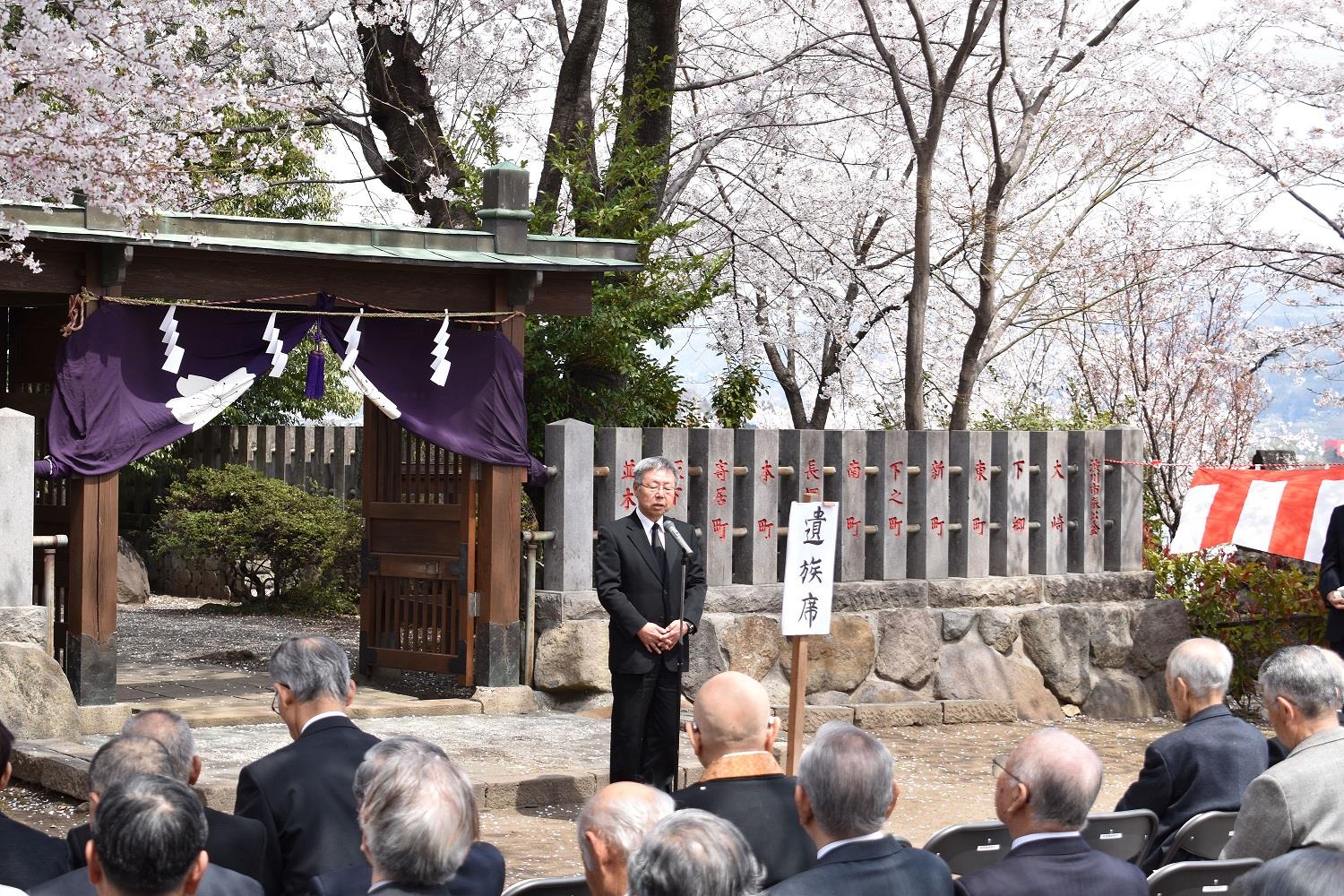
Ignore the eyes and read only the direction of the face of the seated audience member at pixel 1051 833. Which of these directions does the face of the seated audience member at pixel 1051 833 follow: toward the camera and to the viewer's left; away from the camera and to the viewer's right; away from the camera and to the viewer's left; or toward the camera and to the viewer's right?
away from the camera and to the viewer's left

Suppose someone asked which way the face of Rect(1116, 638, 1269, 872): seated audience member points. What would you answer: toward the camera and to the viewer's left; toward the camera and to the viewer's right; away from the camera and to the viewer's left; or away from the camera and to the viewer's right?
away from the camera and to the viewer's left

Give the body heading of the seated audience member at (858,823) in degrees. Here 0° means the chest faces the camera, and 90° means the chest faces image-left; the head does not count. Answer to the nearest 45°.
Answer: approximately 180°

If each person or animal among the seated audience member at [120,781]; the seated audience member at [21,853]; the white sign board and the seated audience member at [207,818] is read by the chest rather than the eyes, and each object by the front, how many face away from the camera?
3

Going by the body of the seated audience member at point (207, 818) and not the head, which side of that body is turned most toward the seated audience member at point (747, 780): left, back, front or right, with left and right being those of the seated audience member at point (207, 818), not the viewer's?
right

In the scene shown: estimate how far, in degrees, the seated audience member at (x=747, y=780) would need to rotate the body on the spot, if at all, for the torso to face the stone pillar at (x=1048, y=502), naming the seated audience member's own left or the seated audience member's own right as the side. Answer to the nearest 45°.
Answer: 0° — they already face it

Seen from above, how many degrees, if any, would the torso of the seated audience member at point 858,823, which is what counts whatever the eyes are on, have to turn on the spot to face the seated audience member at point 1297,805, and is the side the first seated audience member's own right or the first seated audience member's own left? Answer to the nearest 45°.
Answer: approximately 45° to the first seated audience member's own right

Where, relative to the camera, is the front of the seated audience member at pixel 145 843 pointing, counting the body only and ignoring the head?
away from the camera

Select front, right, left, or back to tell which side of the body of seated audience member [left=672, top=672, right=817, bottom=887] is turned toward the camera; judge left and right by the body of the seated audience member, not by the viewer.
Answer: back

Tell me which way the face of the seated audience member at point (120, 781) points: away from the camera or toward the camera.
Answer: away from the camera

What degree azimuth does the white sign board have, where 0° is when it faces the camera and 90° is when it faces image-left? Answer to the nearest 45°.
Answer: approximately 0°
